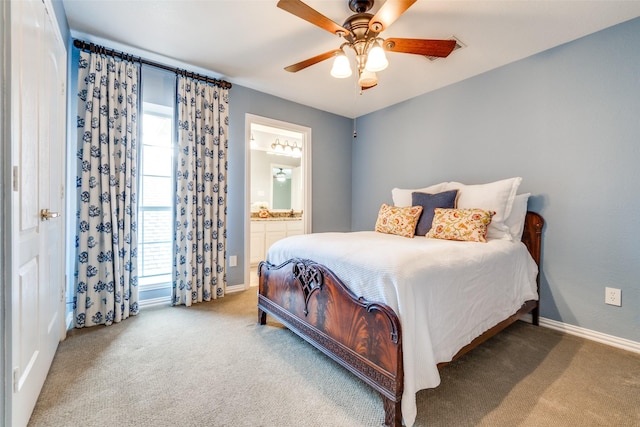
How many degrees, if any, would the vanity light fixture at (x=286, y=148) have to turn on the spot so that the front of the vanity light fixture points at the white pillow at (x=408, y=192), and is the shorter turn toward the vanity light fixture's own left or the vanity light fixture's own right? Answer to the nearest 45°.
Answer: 0° — it already faces it

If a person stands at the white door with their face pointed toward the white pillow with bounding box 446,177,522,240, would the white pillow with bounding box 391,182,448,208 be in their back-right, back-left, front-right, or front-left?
front-left

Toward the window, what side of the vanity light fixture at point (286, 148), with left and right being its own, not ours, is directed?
right

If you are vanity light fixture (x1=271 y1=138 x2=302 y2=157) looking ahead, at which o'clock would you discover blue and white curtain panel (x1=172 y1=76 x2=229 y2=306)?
The blue and white curtain panel is roughly at 2 o'clock from the vanity light fixture.

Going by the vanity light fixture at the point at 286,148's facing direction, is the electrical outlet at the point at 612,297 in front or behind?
in front

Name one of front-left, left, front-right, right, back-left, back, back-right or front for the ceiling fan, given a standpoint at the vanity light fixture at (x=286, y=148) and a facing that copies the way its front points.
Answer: front-right

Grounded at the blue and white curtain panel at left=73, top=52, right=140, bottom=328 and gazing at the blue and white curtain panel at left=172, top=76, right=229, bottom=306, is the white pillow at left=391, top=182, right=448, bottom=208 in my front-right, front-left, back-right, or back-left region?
front-right

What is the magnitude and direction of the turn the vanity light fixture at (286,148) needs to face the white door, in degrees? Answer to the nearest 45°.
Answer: approximately 45° to its right

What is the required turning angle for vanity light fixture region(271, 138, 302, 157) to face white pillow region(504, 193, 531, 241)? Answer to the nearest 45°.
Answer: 0° — it already faces it

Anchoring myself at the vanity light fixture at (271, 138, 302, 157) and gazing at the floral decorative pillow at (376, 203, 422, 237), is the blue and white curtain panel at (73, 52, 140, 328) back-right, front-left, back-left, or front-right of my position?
front-right

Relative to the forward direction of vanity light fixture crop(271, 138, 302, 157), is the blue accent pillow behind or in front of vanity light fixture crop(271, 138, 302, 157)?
in front
